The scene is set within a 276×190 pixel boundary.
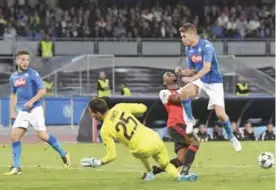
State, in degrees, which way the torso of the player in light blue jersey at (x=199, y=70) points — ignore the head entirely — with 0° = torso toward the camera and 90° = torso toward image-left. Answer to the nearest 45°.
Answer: approximately 45°

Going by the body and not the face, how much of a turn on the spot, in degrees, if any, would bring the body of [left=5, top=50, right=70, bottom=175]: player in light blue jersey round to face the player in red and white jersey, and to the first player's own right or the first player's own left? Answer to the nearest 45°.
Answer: approximately 90° to the first player's own left

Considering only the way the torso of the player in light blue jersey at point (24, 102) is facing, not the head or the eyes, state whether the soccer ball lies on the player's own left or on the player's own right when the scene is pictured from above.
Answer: on the player's own left

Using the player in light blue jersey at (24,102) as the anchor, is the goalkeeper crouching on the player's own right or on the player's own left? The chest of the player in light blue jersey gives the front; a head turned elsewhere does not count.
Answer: on the player's own left
